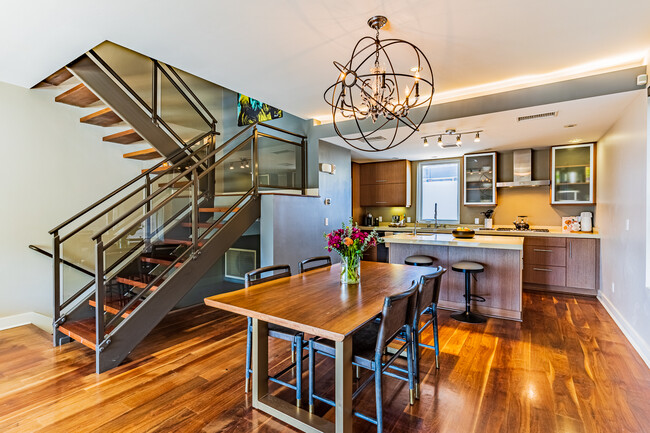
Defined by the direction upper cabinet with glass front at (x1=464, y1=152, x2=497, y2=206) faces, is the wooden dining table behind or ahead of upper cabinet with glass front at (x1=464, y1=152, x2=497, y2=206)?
ahead

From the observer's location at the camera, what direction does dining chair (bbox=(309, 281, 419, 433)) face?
facing away from the viewer and to the left of the viewer

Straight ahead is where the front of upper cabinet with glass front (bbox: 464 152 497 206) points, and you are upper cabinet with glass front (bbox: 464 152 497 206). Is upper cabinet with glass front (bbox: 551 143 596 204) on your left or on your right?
on your left

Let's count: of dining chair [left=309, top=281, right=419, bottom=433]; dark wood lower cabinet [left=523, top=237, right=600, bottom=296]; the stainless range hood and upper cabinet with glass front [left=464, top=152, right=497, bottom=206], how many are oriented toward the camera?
3

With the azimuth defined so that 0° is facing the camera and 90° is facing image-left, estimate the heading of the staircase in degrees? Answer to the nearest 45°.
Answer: approximately 45°

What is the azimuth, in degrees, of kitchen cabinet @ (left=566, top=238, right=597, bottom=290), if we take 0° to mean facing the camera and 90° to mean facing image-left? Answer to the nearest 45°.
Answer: approximately 0°

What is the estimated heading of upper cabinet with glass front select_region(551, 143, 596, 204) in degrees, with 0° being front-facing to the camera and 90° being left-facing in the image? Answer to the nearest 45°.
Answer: approximately 0°

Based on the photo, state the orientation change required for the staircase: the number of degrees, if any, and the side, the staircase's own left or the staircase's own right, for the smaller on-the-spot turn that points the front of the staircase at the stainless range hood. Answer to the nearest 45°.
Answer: approximately 135° to the staircase's own left

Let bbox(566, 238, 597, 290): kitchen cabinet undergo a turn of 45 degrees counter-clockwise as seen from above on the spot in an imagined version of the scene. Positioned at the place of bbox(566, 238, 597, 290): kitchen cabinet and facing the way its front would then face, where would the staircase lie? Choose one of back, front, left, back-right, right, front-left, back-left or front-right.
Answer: right

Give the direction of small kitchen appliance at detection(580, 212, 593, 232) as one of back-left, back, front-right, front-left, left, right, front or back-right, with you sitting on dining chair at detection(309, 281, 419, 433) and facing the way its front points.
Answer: right

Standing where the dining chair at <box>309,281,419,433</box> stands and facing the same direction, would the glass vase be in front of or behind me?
in front
